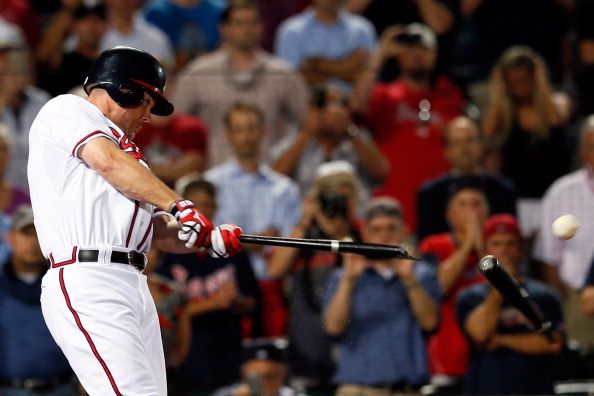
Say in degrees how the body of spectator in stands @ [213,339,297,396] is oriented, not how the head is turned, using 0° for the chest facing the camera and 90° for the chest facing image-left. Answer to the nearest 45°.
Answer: approximately 0°

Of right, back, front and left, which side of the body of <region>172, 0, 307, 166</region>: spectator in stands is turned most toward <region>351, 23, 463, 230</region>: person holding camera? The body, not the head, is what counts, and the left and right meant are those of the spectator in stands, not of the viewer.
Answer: left
